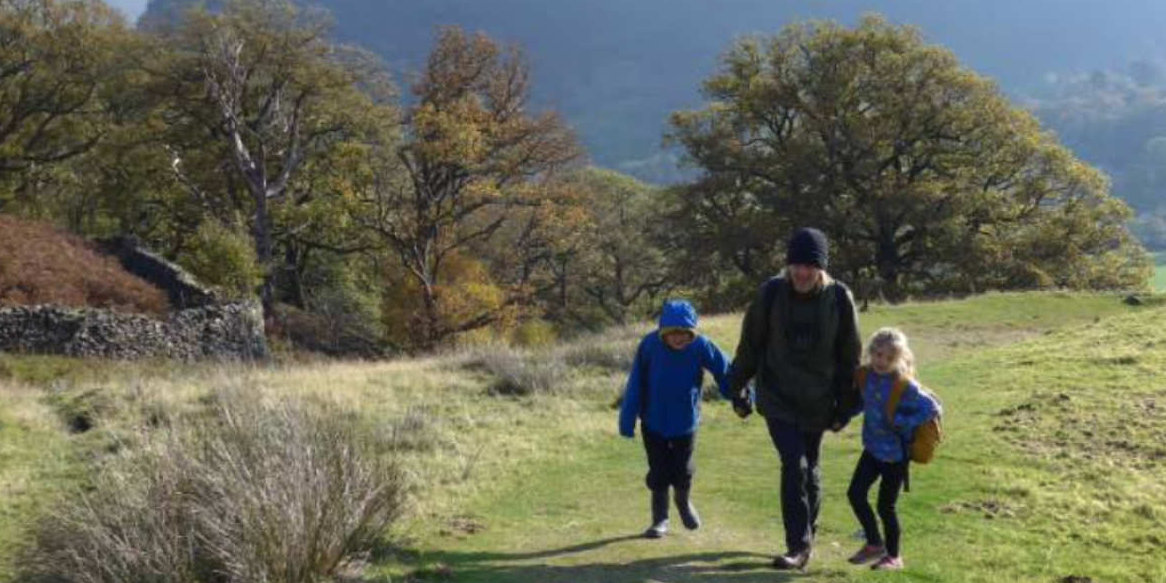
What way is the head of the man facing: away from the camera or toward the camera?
toward the camera

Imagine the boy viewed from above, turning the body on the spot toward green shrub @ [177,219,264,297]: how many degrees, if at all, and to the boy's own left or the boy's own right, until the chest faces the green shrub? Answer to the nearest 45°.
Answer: approximately 135° to the boy's own right

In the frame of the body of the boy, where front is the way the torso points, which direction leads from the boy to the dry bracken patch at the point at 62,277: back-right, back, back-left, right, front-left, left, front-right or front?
back-right

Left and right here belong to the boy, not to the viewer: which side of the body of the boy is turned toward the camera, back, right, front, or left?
front

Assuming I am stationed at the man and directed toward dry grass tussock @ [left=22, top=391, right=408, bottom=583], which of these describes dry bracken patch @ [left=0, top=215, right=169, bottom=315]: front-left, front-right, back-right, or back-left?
front-right

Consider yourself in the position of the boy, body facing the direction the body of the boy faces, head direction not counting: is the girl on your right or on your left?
on your left

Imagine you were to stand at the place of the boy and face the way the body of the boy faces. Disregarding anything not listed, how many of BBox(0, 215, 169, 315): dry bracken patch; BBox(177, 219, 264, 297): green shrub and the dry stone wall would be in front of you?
0

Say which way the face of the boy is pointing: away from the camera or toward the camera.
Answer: toward the camera

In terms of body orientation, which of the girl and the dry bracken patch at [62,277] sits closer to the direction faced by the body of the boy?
the girl

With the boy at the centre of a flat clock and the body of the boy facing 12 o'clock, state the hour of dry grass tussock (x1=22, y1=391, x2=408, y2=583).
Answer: The dry grass tussock is roughly at 2 o'clock from the boy.

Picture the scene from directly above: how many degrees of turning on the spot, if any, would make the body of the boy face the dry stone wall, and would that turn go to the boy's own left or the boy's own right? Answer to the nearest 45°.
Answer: approximately 135° to the boy's own right

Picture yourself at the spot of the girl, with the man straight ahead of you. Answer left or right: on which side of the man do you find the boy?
right

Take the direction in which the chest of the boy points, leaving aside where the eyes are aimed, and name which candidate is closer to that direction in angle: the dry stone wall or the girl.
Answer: the girl

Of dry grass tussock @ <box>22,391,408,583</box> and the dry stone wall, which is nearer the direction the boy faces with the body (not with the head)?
the dry grass tussock

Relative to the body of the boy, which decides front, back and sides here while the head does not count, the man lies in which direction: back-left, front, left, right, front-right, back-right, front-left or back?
front-left

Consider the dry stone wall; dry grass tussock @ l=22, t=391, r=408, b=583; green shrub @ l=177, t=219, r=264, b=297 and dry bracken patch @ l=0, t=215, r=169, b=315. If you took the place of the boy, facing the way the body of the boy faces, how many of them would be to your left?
0
